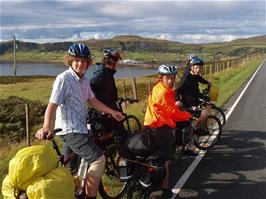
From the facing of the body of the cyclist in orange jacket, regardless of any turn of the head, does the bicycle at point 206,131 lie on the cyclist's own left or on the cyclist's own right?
on the cyclist's own left

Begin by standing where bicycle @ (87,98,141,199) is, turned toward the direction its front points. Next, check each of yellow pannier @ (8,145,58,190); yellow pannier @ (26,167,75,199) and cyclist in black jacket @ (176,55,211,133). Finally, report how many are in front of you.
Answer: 1

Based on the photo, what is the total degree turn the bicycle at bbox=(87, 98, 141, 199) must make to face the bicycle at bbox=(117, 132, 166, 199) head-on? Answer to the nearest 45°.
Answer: approximately 90° to its right

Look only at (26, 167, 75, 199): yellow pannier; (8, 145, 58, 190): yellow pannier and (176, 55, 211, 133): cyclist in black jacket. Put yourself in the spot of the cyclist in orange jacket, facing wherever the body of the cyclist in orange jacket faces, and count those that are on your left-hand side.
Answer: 1

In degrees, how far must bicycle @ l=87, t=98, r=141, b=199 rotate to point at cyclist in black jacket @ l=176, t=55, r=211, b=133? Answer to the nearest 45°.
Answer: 0° — it already faces them
